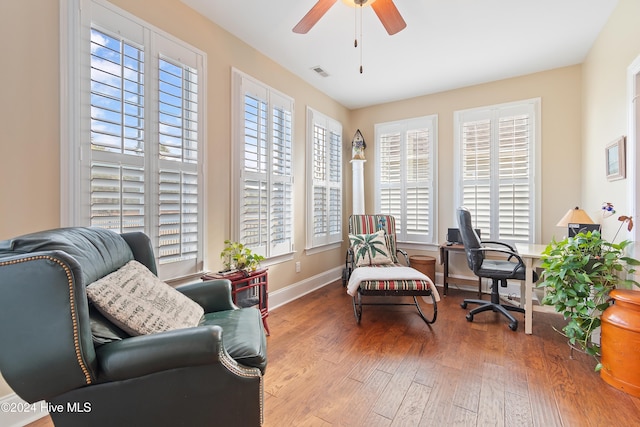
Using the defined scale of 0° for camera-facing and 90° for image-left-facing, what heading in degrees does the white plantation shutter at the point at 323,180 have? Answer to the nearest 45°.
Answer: approximately 315°

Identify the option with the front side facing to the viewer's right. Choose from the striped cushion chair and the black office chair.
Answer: the black office chair

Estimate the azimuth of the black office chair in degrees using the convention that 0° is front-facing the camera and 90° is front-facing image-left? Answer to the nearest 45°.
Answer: approximately 270°

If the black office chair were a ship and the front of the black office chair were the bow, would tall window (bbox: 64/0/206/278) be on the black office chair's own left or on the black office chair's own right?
on the black office chair's own right

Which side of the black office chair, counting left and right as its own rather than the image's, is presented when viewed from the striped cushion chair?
back

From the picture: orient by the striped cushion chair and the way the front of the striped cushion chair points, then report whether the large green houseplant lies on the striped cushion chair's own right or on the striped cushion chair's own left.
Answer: on the striped cushion chair's own left

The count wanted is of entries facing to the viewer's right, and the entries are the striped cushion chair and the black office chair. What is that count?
1

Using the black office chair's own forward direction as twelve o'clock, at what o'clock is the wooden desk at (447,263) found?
The wooden desk is roughly at 8 o'clock from the black office chair.

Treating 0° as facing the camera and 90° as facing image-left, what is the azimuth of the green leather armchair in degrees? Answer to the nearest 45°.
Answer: approximately 270°
